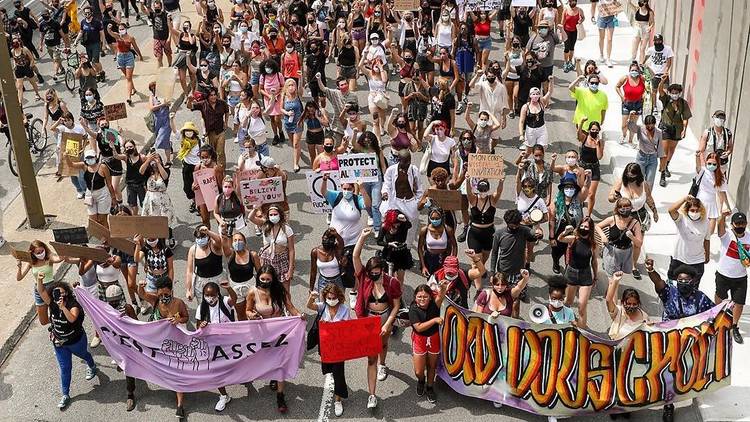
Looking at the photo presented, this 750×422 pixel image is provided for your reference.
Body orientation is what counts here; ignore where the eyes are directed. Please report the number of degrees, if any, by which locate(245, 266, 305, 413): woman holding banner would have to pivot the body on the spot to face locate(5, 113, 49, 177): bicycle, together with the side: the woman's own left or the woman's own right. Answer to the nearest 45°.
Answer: approximately 135° to the woman's own right

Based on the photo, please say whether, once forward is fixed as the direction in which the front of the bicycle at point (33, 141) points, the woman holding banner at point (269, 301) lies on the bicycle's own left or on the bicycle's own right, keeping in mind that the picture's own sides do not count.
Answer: on the bicycle's own left

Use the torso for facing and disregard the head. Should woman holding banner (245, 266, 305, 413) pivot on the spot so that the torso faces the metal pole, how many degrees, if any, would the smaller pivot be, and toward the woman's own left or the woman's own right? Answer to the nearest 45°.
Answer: approximately 135° to the woman's own right

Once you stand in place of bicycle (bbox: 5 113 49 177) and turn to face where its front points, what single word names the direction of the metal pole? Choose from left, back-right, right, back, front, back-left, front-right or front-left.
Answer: front-left

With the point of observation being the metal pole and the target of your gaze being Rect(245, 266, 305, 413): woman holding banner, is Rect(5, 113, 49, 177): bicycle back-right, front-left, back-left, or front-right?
back-left

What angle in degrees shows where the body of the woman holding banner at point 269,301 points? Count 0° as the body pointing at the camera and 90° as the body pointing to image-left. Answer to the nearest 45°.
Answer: approximately 0°
